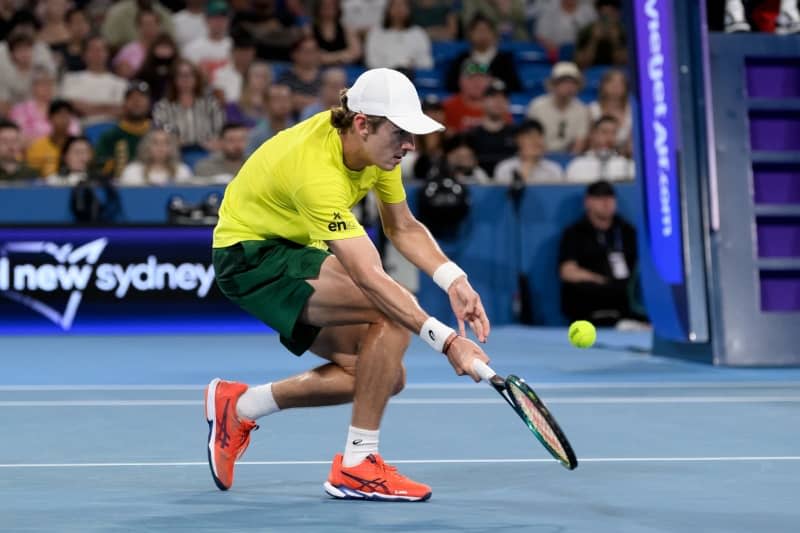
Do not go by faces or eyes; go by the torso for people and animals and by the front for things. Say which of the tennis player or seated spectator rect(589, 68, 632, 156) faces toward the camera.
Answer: the seated spectator

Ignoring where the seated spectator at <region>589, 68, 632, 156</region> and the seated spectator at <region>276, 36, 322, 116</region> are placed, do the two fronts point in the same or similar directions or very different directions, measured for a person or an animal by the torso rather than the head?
same or similar directions

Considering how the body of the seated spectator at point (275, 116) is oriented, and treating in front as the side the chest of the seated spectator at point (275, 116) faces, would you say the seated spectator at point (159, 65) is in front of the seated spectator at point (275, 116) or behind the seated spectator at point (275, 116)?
behind

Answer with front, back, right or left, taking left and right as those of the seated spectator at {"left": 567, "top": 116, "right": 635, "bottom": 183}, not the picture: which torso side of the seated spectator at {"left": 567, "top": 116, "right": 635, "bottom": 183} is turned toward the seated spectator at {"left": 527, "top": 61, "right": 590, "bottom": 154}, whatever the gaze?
back

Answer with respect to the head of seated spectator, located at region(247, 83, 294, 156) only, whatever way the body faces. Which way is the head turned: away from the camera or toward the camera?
toward the camera

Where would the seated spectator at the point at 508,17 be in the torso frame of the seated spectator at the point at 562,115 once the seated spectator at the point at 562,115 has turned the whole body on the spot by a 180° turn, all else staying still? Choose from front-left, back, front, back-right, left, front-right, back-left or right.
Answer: front

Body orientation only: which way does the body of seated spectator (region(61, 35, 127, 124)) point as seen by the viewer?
toward the camera

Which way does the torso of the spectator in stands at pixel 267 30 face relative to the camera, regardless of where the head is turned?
toward the camera

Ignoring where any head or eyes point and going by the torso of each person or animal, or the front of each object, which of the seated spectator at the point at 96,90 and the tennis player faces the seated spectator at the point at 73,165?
the seated spectator at the point at 96,90

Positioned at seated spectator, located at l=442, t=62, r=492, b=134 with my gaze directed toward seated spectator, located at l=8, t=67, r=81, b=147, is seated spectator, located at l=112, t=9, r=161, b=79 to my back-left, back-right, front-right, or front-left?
front-right

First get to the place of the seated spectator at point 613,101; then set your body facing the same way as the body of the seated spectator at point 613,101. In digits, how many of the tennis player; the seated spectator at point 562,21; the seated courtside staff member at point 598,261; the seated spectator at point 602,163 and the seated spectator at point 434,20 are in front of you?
3

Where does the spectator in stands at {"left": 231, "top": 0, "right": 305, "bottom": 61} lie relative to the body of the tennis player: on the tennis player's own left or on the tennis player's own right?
on the tennis player's own left

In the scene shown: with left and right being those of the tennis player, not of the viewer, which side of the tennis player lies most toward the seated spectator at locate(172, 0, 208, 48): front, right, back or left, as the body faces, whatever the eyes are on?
left

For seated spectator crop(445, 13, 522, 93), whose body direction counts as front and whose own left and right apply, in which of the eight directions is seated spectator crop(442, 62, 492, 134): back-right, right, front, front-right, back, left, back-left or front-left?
front

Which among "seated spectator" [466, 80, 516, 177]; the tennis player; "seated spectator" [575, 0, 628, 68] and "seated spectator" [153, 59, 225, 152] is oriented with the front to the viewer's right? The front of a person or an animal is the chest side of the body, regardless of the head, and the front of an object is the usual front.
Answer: the tennis player

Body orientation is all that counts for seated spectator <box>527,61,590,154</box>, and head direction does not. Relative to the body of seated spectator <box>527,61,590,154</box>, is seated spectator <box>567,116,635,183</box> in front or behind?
in front

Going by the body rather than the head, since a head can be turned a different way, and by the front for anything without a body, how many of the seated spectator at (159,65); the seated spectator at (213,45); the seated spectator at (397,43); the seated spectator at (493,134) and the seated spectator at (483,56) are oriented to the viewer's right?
0

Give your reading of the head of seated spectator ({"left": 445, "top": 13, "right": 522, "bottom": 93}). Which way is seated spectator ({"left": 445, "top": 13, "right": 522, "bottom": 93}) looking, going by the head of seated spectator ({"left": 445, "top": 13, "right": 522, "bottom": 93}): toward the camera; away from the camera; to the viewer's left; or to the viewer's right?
toward the camera

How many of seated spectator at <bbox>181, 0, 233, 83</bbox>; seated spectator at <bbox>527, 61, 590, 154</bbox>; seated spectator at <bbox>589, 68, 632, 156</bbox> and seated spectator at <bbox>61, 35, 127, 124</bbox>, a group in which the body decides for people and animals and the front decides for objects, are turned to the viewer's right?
0

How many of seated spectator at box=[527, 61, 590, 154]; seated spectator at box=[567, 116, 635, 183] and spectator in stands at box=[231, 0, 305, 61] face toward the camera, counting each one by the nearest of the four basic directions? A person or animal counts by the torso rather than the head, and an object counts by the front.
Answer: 3

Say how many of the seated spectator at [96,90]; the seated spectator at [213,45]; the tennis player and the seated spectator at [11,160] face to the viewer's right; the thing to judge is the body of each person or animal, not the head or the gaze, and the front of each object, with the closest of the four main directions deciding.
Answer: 1

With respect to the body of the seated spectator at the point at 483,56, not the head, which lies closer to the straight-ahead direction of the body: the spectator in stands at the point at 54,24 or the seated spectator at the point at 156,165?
the seated spectator

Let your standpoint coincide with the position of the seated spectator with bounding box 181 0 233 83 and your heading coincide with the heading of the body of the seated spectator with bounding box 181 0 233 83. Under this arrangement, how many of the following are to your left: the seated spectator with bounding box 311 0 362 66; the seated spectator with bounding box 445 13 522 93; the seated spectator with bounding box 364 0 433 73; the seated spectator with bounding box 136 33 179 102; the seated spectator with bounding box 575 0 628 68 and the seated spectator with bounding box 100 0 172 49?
4

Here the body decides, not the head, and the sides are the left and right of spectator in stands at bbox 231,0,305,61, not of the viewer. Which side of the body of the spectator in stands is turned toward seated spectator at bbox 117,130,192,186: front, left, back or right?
front

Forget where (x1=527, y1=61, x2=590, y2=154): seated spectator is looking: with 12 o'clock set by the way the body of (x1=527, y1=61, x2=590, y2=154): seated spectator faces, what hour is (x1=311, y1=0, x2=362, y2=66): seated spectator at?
(x1=311, y1=0, x2=362, y2=66): seated spectator is roughly at 4 o'clock from (x1=527, y1=61, x2=590, y2=154): seated spectator.
